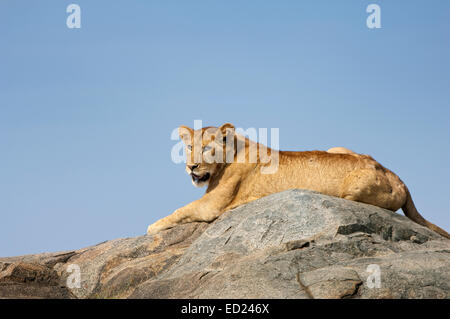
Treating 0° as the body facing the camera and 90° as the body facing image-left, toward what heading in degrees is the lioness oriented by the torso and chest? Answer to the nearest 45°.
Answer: approximately 90°
